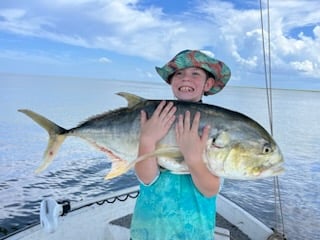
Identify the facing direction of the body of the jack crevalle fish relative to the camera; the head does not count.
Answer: to the viewer's right

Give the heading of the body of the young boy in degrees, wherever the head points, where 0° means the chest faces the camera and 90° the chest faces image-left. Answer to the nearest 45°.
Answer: approximately 0°
